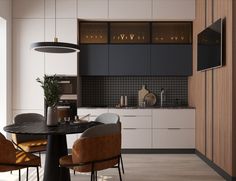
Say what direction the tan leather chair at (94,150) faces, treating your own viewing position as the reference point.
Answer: facing away from the viewer and to the left of the viewer

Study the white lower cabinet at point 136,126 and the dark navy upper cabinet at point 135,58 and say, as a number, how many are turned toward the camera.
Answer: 2

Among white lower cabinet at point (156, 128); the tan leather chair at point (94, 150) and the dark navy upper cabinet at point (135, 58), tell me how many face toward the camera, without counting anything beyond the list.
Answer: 2

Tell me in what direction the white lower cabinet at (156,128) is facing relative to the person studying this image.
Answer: facing the viewer

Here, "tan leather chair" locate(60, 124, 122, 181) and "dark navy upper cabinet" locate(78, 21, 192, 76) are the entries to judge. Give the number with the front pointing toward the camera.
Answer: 1

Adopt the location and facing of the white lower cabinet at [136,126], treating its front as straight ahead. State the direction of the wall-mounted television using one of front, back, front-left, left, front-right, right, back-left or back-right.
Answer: front-left
